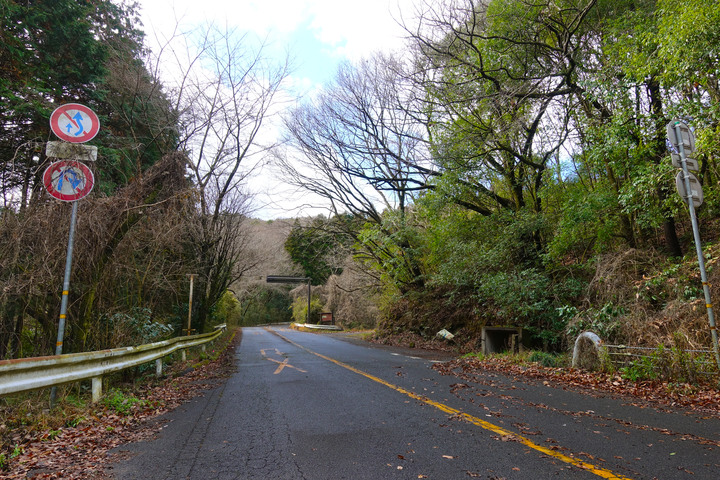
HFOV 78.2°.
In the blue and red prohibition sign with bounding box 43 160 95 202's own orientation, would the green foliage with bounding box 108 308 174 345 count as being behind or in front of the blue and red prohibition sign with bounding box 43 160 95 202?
behind

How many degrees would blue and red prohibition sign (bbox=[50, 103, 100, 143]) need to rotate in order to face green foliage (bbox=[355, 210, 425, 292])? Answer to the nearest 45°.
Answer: approximately 135° to its left

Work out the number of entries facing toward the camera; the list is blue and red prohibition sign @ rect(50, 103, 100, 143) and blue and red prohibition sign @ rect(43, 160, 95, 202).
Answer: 2

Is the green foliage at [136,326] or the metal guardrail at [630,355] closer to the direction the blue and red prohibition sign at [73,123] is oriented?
the metal guardrail

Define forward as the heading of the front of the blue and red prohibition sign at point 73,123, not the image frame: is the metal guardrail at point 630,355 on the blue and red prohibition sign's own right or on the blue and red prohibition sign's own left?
on the blue and red prohibition sign's own left

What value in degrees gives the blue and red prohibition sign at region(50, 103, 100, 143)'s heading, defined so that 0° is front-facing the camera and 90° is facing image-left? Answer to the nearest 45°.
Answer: approximately 0°

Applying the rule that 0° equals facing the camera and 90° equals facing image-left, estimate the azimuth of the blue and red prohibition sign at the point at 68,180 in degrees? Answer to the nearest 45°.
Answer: approximately 0°

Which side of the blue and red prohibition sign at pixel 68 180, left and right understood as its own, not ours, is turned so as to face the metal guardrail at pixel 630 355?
left
